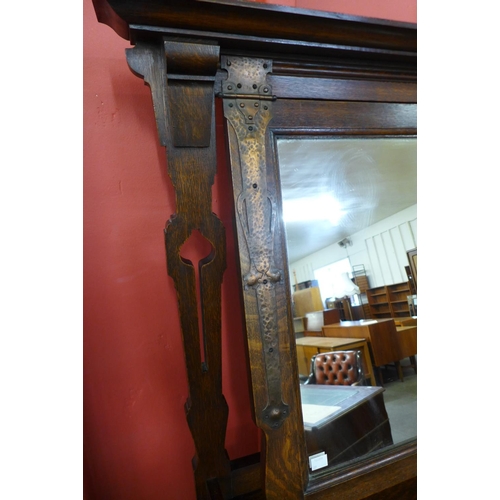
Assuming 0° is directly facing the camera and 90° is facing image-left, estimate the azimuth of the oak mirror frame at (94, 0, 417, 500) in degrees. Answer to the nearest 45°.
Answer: approximately 315°
